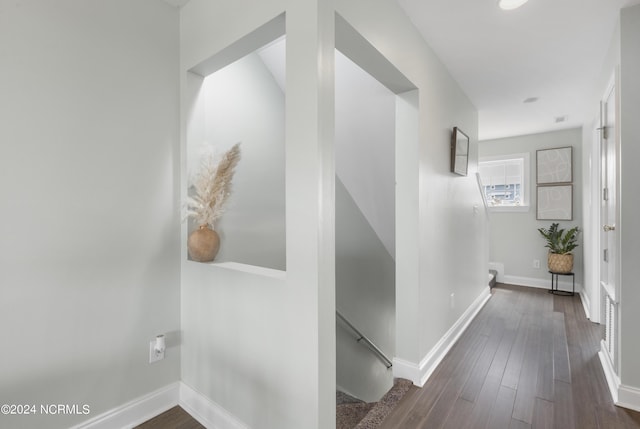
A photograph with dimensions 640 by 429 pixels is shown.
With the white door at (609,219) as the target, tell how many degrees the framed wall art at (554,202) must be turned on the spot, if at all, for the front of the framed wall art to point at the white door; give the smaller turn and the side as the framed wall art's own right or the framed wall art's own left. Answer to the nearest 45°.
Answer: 0° — it already faces it

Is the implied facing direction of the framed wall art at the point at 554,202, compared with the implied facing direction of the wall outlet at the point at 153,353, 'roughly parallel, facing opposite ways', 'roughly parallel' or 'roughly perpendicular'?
roughly perpendicular

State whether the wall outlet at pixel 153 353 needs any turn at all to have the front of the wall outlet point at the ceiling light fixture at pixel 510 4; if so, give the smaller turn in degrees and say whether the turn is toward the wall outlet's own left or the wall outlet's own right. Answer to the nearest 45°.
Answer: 0° — it already faces it

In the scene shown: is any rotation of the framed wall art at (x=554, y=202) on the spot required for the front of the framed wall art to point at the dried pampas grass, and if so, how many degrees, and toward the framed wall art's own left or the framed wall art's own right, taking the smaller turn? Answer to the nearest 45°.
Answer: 0° — it already faces it

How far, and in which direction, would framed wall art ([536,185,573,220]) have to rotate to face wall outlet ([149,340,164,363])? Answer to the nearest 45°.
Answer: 0° — it already faces it

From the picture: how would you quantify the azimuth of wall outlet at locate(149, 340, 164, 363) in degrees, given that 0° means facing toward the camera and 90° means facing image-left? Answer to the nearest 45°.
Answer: approximately 315°

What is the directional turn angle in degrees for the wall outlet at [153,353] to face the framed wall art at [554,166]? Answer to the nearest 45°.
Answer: approximately 45° to its left

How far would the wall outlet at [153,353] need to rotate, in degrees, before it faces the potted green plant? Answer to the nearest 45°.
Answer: approximately 45° to its left

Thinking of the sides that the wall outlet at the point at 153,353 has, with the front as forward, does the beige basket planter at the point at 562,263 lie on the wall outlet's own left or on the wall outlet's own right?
on the wall outlet's own left

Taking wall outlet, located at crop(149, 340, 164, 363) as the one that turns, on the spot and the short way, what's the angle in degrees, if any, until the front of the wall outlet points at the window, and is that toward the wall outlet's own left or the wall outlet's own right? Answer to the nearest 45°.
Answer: approximately 45° to the wall outlet's own left

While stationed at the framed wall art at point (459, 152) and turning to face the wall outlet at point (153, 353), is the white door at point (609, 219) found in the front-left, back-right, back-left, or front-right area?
back-left

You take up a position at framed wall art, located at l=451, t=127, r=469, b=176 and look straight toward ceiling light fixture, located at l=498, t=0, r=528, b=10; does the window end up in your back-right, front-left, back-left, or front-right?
back-left
